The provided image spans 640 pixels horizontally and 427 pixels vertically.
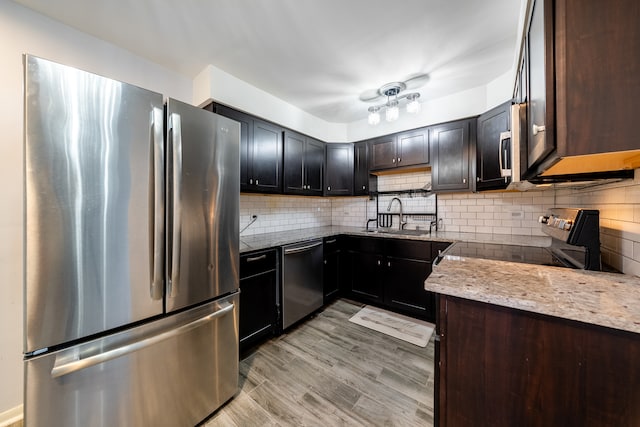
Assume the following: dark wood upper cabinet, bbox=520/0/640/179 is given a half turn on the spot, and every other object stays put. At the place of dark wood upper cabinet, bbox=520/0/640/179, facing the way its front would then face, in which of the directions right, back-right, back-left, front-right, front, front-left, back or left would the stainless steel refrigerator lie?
back-right

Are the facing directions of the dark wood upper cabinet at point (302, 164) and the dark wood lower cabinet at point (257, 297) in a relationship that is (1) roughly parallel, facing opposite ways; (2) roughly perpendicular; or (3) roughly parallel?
roughly parallel

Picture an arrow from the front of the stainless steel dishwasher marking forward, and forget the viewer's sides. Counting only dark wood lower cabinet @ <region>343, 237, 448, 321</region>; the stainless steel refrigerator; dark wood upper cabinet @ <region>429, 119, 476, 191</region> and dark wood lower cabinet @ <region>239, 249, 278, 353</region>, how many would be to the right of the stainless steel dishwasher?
2

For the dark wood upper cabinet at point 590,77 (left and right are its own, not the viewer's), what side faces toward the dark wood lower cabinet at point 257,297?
front

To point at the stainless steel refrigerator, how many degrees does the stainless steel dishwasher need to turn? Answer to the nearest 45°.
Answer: approximately 90° to its right

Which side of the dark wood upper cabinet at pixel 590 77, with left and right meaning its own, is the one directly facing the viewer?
left

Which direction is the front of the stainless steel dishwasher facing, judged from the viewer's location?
facing the viewer and to the right of the viewer

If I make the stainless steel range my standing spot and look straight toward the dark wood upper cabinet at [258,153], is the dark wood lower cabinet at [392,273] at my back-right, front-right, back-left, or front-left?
front-right

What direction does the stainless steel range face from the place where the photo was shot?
facing to the left of the viewer

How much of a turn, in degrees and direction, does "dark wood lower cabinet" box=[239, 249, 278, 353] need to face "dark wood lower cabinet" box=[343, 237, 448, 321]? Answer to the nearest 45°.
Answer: approximately 45° to its left

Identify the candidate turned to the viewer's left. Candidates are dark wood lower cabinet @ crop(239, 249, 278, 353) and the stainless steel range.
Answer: the stainless steel range

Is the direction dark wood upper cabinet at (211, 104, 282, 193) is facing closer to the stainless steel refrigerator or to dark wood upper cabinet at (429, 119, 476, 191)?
the dark wood upper cabinet
